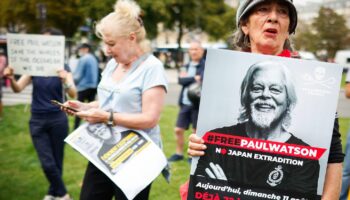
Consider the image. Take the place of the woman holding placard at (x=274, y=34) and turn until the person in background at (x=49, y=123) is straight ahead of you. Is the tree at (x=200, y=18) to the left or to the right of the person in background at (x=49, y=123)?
right

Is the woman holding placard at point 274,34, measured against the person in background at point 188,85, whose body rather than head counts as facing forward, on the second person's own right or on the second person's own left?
on the second person's own left

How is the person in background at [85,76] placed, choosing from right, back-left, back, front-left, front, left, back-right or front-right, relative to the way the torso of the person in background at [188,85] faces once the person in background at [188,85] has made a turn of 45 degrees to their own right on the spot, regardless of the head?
front-right

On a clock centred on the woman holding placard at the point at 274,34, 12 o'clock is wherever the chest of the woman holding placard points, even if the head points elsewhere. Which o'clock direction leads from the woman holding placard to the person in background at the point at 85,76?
The person in background is roughly at 5 o'clock from the woman holding placard.

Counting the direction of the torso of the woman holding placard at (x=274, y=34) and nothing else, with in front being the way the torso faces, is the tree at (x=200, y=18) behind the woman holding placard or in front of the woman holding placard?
behind

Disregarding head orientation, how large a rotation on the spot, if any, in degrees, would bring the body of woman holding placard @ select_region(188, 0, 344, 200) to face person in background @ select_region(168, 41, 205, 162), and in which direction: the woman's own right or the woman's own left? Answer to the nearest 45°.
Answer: approximately 180°

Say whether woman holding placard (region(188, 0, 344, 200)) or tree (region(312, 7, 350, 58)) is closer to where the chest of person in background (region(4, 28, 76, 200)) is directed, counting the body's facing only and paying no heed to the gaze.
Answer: the woman holding placard

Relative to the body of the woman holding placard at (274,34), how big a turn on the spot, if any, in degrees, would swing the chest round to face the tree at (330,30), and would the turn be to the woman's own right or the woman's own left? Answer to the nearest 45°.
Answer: approximately 180°

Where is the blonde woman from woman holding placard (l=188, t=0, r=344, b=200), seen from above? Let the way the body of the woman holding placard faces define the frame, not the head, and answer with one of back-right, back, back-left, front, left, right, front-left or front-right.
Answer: back-right

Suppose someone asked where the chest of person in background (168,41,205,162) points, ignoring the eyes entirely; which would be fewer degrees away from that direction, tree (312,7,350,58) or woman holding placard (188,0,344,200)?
the woman holding placard

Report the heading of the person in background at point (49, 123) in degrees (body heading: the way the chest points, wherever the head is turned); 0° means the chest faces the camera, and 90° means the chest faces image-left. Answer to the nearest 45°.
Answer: approximately 0°

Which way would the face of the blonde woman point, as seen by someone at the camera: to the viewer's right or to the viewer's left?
to the viewer's left
